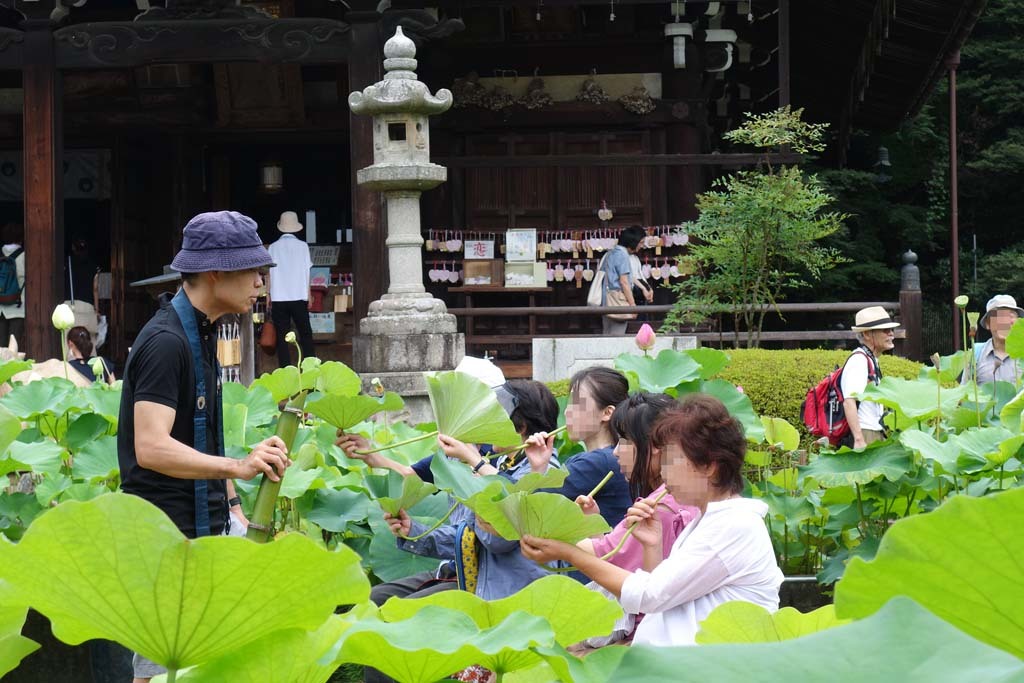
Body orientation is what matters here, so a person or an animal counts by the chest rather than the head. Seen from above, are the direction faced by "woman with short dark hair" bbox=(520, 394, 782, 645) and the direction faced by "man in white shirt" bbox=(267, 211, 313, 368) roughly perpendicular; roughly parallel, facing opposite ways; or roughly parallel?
roughly perpendicular

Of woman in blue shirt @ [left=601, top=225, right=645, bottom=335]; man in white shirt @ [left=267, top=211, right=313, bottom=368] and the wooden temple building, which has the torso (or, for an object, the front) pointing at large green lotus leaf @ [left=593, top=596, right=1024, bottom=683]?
the wooden temple building

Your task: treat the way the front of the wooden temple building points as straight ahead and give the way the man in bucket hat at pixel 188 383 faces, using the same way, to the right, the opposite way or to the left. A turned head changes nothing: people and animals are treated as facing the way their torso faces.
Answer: to the left

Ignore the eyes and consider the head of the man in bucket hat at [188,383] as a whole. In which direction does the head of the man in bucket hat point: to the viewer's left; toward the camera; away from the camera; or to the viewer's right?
to the viewer's right

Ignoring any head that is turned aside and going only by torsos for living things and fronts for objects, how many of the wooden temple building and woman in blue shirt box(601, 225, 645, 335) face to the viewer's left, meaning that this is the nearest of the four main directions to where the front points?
0

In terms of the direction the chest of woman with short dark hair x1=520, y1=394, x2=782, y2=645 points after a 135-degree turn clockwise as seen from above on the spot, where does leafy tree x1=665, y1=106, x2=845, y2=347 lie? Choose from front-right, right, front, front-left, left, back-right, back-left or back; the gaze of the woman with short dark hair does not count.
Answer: front-left

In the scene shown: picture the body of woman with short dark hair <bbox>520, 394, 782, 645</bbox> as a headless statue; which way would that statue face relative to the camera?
to the viewer's left

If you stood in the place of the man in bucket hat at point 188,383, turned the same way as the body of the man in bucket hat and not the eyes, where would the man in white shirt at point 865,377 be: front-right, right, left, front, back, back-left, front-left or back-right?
front-left

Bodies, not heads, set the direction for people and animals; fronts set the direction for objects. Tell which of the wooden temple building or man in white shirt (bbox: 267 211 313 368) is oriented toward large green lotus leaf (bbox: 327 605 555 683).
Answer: the wooden temple building

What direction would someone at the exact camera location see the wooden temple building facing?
facing the viewer

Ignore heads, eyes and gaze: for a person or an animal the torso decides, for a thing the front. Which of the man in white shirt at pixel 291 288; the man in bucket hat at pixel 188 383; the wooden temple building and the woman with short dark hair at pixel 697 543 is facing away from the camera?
the man in white shirt

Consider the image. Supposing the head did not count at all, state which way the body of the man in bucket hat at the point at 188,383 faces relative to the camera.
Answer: to the viewer's right

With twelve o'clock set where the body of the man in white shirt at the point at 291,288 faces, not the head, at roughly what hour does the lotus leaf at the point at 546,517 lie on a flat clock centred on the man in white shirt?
The lotus leaf is roughly at 6 o'clock from the man in white shirt.

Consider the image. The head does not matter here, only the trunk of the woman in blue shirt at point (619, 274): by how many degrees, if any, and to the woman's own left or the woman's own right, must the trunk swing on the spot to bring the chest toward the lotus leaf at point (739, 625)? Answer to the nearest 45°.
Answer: approximately 135° to the woman's own right

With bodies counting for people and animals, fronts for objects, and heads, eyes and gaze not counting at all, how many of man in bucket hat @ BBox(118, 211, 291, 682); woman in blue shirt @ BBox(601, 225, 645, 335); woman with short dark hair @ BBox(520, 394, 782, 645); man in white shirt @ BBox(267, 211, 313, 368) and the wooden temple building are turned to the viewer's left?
1

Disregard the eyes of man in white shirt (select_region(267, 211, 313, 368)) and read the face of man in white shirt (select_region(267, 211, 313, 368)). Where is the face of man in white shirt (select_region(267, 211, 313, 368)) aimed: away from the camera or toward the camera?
away from the camera
